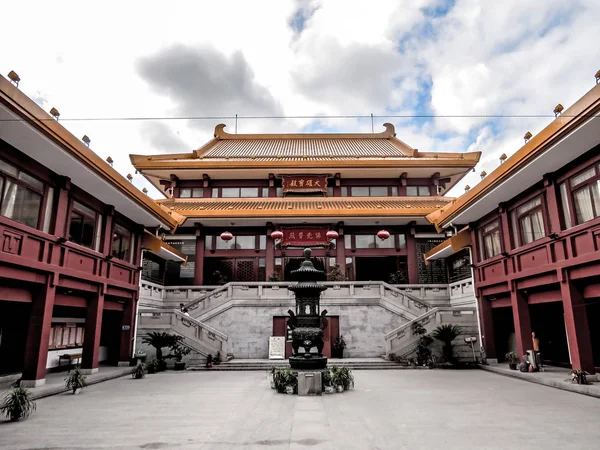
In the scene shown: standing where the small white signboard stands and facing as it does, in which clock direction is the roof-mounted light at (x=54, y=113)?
The roof-mounted light is roughly at 1 o'clock from the small white signboard.

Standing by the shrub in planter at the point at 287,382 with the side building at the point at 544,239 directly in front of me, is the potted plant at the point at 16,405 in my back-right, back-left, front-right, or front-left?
back-right

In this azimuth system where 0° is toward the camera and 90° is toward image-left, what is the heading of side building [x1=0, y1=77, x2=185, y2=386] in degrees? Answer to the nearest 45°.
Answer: approximately 315°

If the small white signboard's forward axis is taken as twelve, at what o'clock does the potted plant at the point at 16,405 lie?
The potted plant is roughly at 1 o'clock from the small white signboard.

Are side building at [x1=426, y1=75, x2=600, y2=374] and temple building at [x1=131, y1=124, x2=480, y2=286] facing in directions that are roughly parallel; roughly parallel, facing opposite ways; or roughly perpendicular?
roughly perpendicular

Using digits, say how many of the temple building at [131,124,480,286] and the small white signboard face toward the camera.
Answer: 2

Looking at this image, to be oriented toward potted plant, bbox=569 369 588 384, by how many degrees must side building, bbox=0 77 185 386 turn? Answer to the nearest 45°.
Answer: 0° — it already faces it

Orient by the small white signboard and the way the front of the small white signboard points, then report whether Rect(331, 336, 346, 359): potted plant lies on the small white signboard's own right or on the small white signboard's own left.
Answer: on the small white signboard's own left

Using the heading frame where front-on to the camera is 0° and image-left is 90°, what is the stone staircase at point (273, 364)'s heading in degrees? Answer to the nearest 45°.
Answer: approximately 0°

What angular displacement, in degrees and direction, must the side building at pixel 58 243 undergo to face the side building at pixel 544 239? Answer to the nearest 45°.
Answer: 0° — it already faces it

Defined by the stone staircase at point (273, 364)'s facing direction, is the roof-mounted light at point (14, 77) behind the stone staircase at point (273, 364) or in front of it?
in front

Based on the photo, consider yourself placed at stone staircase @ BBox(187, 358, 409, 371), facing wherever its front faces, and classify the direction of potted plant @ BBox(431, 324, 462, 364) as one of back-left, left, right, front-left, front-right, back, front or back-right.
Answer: left

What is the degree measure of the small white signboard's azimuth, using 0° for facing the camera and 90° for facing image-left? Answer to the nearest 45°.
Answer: approximately 0°
